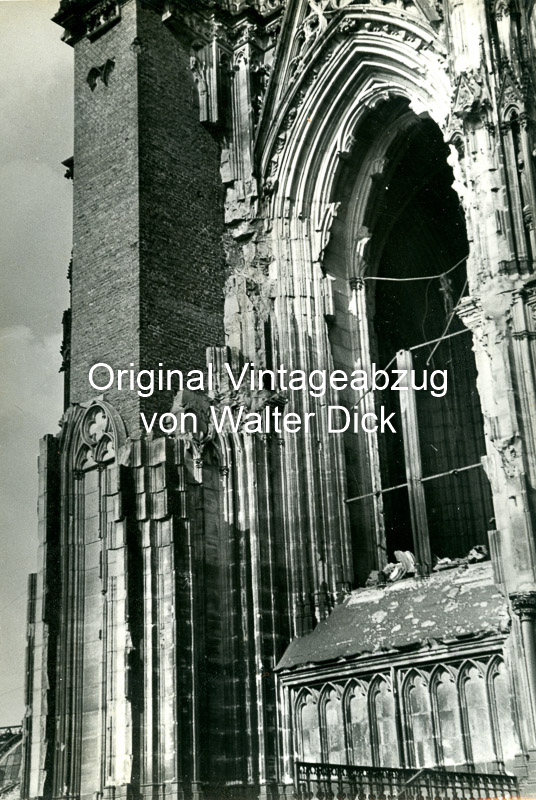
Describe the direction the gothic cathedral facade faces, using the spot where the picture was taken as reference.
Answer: facing the viewer and to the left of the viewer
